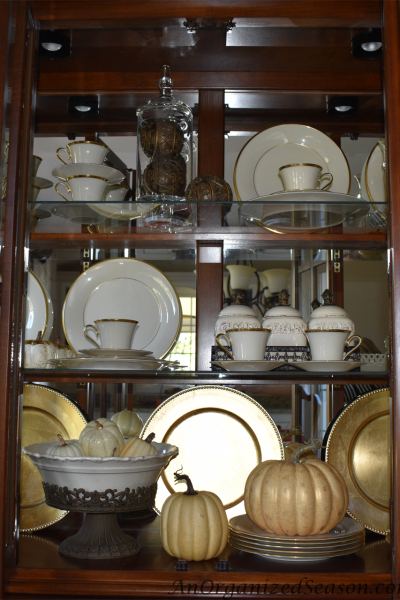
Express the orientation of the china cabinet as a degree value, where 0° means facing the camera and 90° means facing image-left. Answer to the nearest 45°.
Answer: approximately 0°
